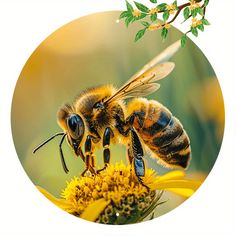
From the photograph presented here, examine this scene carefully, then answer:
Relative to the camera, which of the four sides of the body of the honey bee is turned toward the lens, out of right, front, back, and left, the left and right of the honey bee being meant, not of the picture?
left
